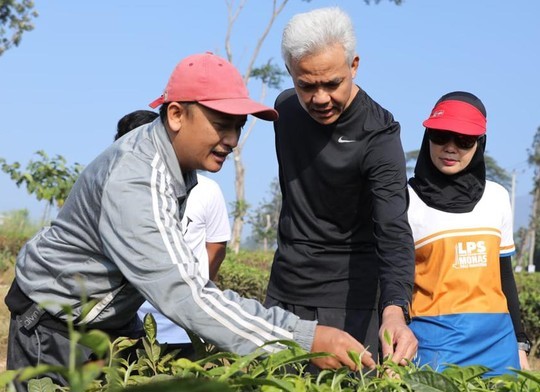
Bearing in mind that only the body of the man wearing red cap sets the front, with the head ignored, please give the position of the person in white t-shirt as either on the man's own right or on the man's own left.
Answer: on the man's own left

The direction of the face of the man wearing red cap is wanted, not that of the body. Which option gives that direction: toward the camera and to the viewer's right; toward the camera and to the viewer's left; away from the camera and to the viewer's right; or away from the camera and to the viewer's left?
toward the camera and to the viewer's right

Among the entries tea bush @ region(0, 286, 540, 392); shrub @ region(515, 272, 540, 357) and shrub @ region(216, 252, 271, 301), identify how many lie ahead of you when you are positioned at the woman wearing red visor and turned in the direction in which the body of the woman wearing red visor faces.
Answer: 1

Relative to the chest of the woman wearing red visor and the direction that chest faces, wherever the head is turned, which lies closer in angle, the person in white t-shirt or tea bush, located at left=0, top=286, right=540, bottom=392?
the tea bush

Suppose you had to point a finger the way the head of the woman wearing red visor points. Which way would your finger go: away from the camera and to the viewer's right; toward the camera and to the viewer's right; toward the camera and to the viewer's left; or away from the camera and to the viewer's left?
toward the camera and to the viewer's left

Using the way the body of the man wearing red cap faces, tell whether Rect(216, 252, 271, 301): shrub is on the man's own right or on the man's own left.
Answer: on the man's own left

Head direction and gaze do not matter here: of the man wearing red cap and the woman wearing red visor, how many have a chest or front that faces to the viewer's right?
1

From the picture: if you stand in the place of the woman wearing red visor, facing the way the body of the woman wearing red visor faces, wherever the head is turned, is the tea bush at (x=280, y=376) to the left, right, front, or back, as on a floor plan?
front

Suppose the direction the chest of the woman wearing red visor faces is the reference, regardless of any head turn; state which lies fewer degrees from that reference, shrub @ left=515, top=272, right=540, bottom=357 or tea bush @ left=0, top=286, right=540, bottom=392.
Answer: the tea bush

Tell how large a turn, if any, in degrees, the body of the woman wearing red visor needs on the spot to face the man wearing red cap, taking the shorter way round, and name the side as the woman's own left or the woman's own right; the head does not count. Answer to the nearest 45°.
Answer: approximately 45° to the woman's own right

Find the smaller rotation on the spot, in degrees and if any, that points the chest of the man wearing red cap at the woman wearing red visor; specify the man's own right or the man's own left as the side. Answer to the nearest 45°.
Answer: approximately 45° to the man's own left

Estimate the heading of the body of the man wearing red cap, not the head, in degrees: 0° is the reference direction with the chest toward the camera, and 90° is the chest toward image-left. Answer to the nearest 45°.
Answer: approximately 270°

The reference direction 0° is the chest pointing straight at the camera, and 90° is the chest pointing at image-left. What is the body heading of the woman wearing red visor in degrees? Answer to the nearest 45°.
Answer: approximately 0°

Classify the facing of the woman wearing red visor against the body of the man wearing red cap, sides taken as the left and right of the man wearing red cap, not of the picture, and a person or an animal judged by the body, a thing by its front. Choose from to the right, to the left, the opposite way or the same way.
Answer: to the right
